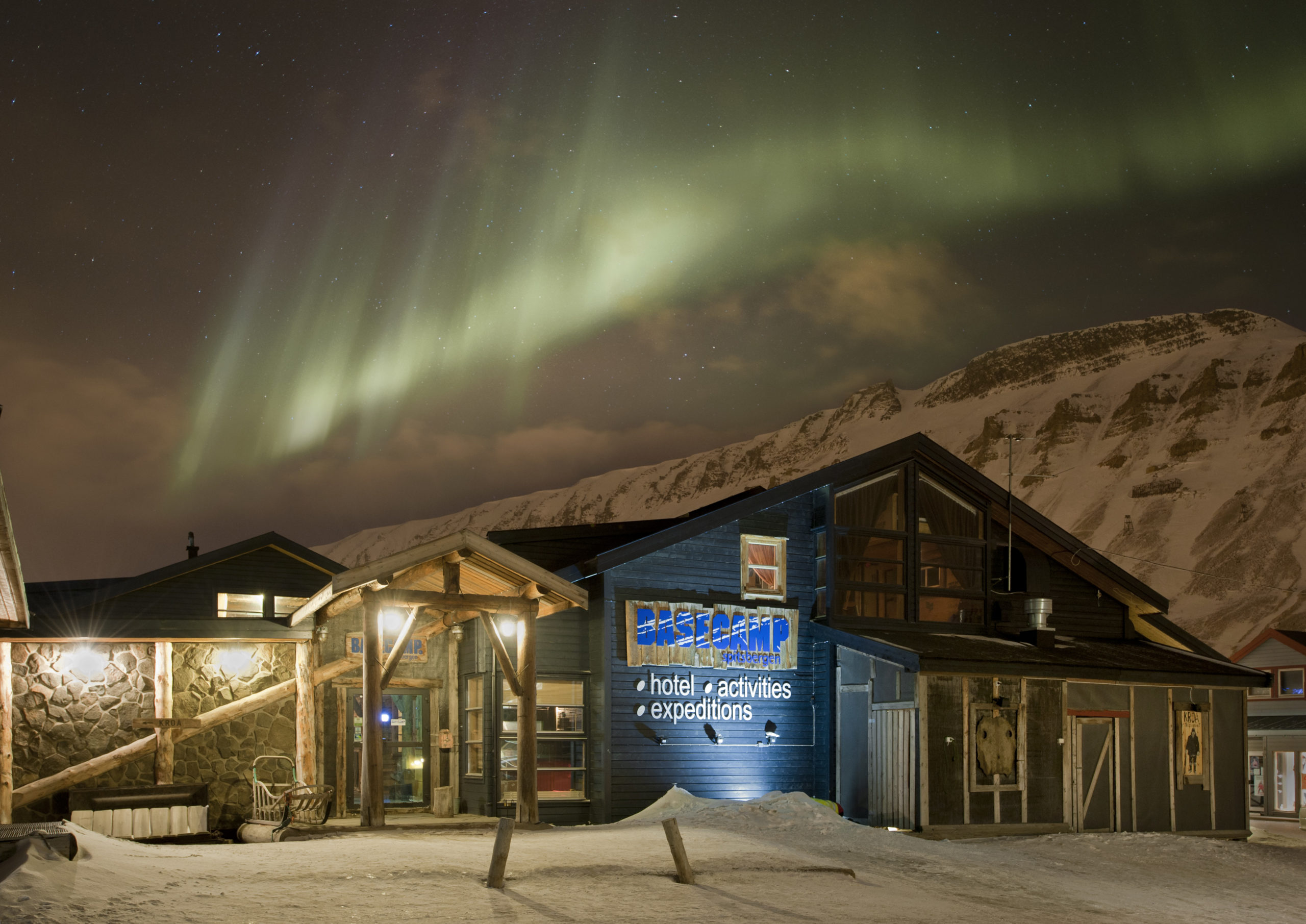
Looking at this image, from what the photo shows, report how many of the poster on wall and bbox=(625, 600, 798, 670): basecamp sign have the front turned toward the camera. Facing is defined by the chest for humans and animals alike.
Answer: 2

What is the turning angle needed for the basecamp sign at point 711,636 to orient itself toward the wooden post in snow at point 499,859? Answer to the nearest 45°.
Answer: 0° — it already faces it

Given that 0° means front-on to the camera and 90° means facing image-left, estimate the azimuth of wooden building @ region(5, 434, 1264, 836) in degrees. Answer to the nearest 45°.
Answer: approximately 0°

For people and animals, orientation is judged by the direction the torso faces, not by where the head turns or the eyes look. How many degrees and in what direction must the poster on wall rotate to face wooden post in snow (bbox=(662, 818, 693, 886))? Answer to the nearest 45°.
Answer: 0° — it already faces it
